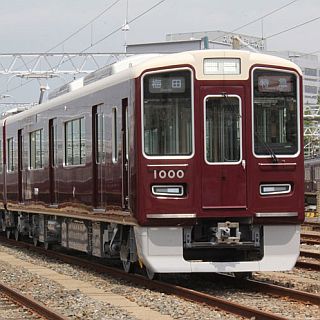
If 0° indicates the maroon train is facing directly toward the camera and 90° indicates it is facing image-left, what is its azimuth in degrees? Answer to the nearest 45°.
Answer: approximately 315°

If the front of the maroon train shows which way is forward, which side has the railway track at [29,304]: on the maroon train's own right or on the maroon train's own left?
on the maroon train's own right

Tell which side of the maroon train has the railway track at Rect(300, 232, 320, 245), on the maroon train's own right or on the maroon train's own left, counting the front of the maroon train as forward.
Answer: on the maroon train's own left
